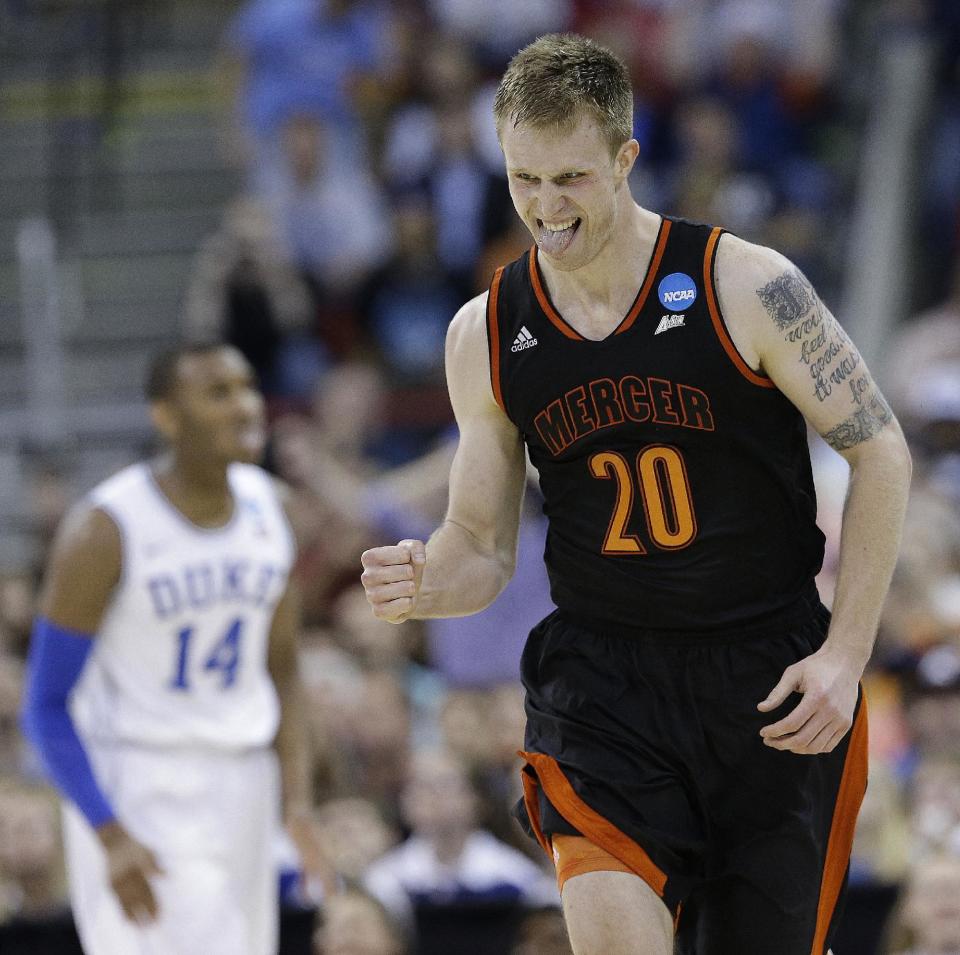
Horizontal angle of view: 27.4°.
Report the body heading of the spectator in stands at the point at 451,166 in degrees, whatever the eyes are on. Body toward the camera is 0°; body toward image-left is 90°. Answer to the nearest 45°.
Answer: approximately 0°

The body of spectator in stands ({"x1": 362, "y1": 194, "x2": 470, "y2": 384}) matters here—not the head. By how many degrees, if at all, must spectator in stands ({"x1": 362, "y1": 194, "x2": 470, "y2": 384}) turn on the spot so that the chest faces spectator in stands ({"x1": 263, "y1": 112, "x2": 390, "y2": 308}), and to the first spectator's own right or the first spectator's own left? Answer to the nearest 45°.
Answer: approximately 135° to the first spectator's own right

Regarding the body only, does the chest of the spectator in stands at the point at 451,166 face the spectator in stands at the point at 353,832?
yes

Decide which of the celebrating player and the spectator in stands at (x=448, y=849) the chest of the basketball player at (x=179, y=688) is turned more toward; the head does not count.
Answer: the celebrating player

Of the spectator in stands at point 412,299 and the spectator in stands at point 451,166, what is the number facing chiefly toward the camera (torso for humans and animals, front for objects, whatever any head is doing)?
2

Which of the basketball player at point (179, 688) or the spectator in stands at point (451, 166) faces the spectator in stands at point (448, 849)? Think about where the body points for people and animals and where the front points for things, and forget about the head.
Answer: the spectator in stands at point (451, 166)

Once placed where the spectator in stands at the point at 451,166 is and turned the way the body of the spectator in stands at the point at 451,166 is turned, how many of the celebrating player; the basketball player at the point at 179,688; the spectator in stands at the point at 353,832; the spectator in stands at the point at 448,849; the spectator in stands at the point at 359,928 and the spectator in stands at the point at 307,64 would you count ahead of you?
5

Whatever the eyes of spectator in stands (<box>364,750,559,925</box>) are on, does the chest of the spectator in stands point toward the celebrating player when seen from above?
yes

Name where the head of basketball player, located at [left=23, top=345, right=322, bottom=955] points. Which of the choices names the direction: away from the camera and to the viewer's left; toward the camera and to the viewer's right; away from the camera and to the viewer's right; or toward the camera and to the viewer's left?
toward the camera and to the viewer's right

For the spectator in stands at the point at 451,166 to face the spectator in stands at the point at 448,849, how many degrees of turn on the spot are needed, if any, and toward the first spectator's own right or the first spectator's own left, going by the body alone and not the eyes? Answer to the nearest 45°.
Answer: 0° — they already face them

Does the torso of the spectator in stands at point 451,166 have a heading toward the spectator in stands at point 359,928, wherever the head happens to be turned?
yes
